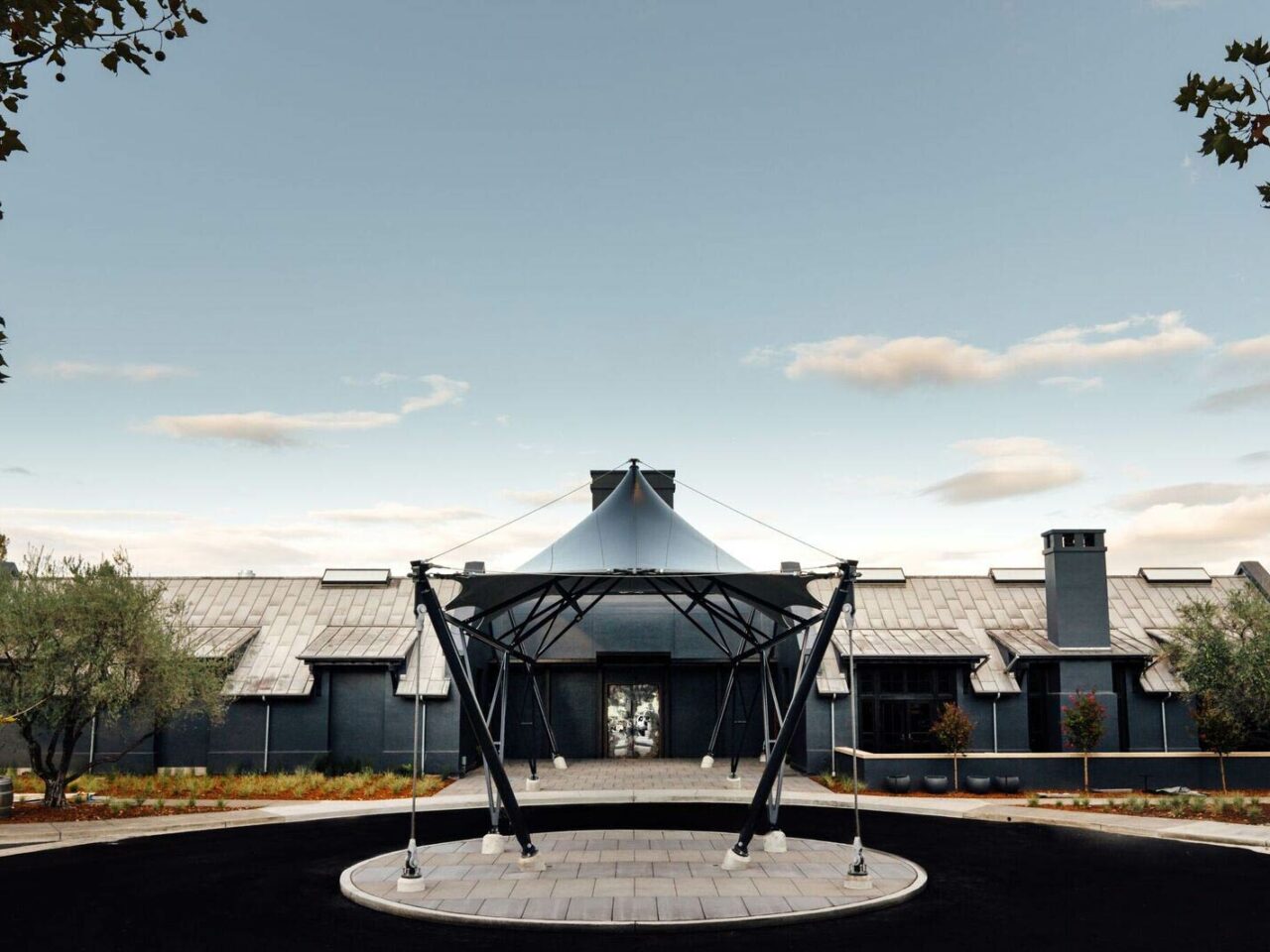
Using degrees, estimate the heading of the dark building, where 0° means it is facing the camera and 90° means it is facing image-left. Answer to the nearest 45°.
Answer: approximately 0°

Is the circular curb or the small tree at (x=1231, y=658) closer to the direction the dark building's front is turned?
the circular curb

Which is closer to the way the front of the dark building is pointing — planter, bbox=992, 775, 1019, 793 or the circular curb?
the circular curb

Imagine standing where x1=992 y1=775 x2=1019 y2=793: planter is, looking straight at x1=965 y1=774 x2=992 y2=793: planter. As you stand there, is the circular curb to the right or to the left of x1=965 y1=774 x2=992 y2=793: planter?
left

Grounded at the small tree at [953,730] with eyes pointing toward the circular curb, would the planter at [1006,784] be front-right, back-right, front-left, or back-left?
back-left

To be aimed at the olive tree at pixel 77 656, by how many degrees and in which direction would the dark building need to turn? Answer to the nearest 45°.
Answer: approximately 45° to its right
